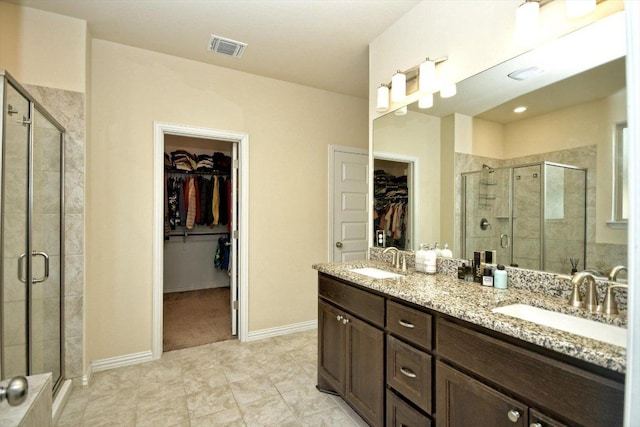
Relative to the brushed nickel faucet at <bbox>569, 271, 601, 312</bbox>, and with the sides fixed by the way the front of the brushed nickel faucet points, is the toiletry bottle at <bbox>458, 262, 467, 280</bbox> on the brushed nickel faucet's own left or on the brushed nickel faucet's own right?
on the brushed nickel faucet's own right

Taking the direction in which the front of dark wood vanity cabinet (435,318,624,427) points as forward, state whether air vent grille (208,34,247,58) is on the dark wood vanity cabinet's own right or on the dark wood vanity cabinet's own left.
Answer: on the dark wood vanity cabinet's own right

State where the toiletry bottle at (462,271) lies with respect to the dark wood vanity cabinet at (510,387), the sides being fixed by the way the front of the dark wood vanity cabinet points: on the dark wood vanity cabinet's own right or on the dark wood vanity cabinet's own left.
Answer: on the dark wood vanity cabinet's own right

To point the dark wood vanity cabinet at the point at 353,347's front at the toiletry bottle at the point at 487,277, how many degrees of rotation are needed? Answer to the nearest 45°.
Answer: approximately 135° to its left

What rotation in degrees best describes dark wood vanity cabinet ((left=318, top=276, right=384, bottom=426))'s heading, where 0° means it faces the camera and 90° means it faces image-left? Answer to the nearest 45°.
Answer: approximately 45°

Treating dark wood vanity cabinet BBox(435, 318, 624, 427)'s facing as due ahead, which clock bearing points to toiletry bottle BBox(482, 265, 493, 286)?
The toiletry bottle is roughly at 4 o'clock from the dark wood vanity cabinet.
